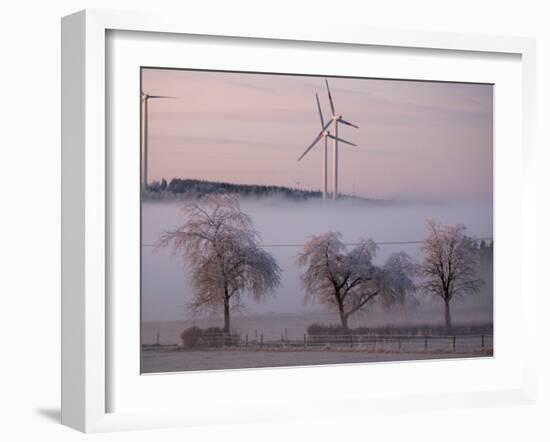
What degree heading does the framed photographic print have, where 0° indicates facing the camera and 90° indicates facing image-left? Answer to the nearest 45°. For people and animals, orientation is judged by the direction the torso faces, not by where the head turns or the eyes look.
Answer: approximately 315°
